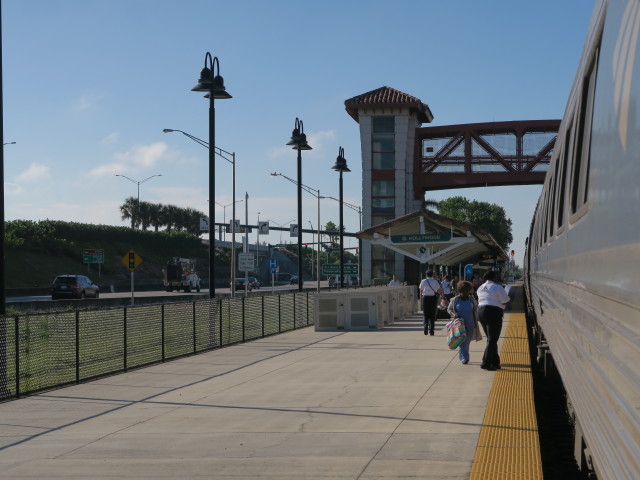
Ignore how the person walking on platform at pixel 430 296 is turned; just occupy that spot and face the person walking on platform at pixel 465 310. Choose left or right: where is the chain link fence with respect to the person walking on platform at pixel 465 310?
right

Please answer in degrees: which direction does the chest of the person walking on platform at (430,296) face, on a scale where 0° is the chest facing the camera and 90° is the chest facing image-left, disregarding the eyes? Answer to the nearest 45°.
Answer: approximately 180°

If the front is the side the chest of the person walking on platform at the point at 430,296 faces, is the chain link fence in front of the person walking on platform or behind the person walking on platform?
behind

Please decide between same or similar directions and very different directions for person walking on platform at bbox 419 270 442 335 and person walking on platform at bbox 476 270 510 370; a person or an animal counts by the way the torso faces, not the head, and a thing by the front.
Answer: same or similar directions

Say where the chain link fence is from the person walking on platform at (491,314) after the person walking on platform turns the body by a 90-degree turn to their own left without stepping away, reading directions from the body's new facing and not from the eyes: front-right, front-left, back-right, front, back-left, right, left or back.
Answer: front

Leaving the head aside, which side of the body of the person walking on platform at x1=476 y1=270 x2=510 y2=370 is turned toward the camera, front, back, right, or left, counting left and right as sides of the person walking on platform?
back

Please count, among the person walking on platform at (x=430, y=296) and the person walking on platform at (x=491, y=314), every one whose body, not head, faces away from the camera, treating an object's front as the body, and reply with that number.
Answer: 2
